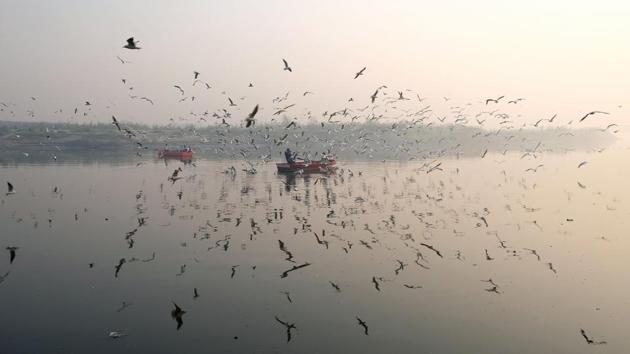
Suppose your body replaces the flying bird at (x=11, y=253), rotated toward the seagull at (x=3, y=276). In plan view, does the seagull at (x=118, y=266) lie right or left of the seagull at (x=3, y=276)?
left
